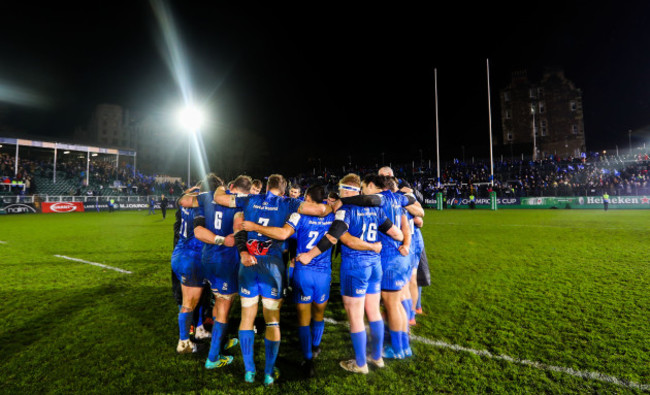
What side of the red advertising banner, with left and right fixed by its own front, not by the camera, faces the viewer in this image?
front

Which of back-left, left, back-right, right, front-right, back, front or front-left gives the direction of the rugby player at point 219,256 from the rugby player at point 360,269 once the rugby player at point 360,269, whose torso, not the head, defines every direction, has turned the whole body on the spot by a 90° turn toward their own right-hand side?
back-left

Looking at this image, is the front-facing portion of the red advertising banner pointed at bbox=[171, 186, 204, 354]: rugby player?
yes

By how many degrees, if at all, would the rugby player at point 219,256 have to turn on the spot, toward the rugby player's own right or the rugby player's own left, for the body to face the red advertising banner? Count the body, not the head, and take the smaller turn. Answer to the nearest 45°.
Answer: approximately 90° to the rugby player's own left

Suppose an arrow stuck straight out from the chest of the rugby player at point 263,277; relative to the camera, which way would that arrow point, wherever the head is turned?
away from the camera

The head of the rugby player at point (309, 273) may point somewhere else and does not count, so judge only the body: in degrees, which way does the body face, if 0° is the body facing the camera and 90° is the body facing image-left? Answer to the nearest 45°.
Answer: approximately 180°

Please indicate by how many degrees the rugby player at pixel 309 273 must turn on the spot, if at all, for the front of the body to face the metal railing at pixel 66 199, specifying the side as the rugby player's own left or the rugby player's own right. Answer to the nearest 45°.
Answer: approximately 45° to the rugby player's own left

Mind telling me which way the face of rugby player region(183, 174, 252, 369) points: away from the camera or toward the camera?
away from the camera

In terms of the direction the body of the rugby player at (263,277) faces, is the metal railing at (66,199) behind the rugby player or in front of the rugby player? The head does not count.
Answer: in front

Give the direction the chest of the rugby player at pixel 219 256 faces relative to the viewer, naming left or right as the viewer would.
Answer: facing away from the viewer and to the right of the viewer

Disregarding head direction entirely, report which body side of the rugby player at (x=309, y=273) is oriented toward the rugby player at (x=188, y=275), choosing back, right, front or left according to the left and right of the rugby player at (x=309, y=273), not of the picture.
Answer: left
